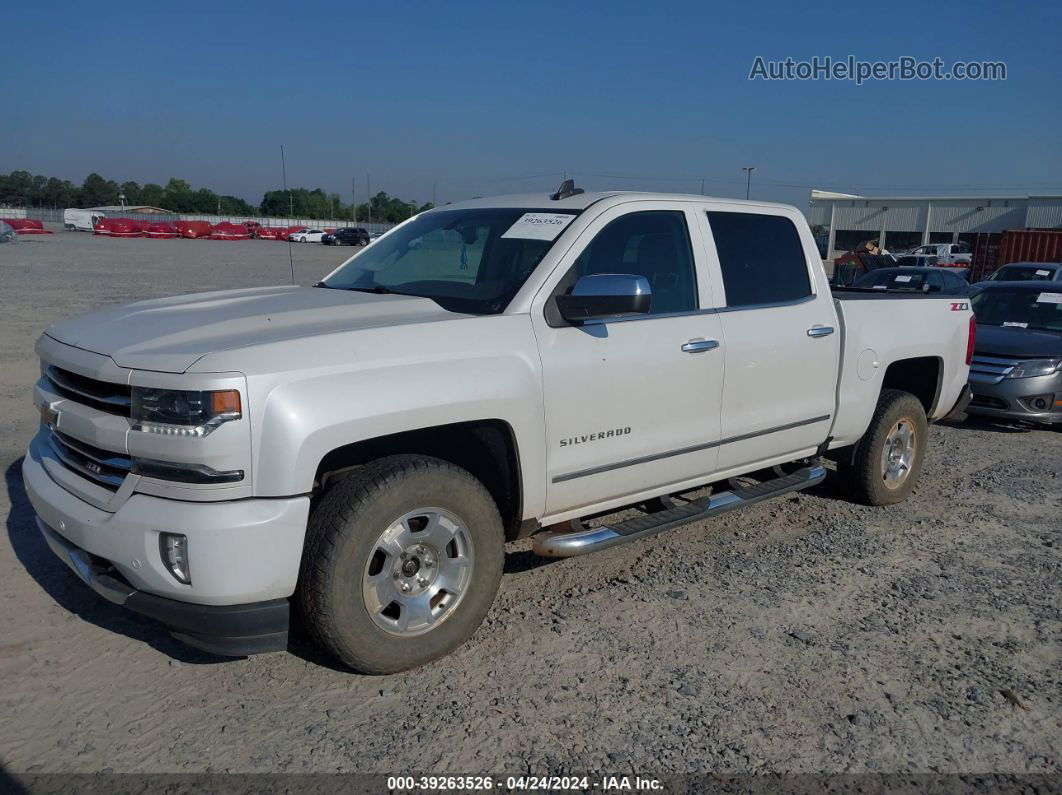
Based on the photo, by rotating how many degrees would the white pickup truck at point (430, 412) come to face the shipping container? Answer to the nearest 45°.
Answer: approximately 180°

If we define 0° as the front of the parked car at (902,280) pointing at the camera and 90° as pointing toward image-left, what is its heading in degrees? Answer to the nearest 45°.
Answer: approximately 45°

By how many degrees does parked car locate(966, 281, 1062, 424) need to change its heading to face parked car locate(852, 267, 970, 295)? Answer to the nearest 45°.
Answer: approximately 135° to its right

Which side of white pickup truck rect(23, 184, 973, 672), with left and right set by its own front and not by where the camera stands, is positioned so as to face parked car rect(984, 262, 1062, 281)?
back

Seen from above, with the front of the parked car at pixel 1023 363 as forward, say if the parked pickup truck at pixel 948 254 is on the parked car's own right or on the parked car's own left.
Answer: on the parked car's own right

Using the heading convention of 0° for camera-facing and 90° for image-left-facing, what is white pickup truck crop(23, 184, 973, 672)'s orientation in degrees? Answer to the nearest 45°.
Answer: approximately 45°

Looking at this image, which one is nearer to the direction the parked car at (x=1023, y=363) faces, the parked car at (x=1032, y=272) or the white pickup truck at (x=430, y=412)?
the white pickup truck

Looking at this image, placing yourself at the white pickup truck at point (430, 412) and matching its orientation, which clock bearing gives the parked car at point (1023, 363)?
The parked car is roughly at 6 o'clock from the white pickup truck.

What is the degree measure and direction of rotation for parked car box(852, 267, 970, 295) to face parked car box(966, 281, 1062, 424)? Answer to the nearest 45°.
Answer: approximately 45° to its left
